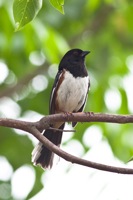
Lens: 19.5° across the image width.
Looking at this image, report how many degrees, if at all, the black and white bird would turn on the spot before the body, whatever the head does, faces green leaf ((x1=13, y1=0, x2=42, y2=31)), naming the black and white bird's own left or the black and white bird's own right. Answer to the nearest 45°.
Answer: approximately 45° to the black and white bird's own right

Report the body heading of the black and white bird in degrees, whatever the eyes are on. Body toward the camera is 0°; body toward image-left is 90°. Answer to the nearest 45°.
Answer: approximately 315°
